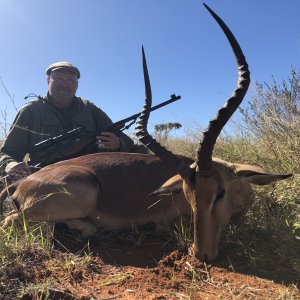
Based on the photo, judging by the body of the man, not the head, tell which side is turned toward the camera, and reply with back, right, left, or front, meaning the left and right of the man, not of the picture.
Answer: front

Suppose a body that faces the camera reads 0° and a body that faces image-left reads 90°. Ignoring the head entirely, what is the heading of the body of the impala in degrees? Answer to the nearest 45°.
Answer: approximately 270°

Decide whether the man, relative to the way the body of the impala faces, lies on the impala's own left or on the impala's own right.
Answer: on the impala's own left

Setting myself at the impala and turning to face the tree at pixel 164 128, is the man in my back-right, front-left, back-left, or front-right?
front-left

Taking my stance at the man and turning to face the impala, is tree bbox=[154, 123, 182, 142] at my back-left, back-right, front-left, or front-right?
back-left

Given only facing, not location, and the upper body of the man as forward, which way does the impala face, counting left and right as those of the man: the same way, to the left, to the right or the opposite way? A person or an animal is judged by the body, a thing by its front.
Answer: to the left

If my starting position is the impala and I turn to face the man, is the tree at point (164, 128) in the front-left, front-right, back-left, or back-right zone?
front-right

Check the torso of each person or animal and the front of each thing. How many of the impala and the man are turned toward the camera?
1

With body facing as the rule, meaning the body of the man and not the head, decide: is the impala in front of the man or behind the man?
in front

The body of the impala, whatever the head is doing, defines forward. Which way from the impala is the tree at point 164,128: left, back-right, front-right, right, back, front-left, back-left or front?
left
